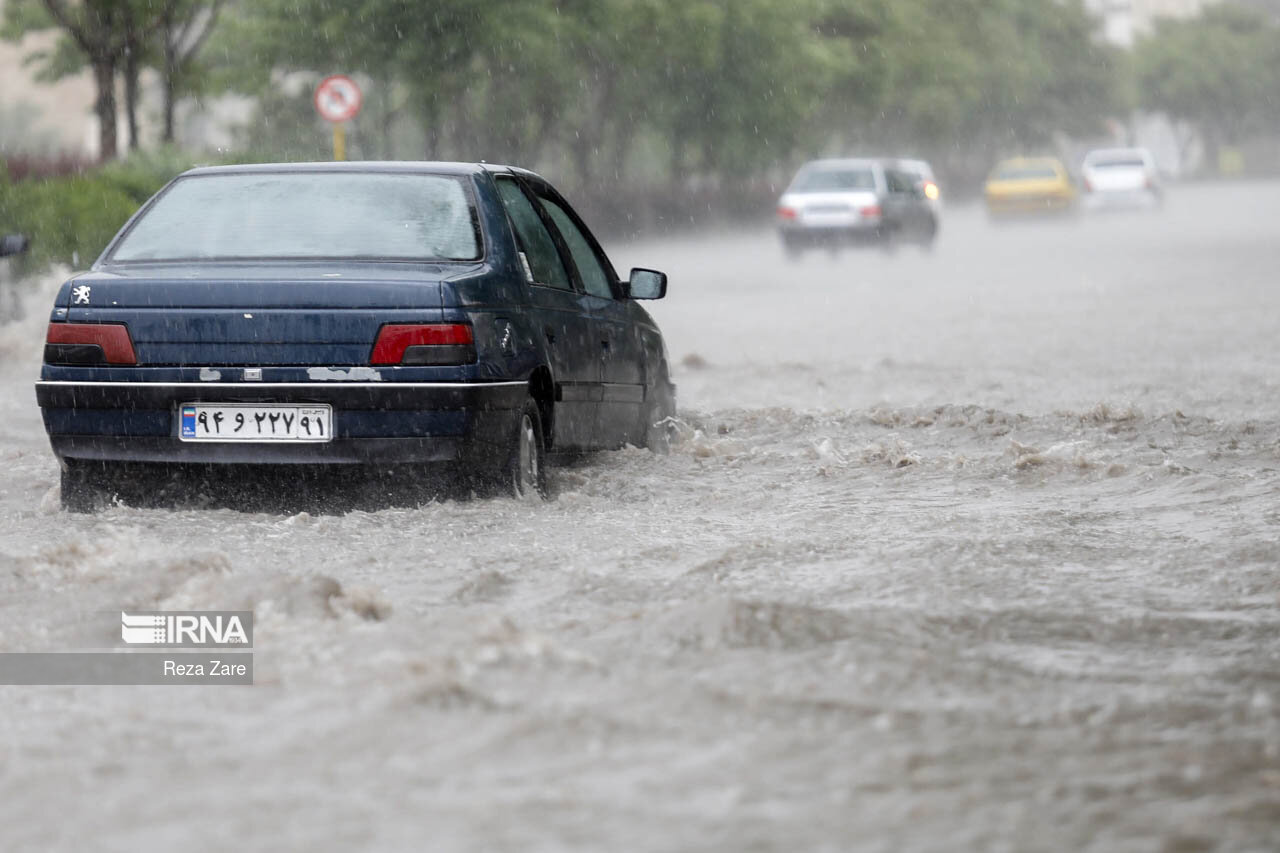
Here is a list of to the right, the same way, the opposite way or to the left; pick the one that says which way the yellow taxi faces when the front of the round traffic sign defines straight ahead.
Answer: the opposite way

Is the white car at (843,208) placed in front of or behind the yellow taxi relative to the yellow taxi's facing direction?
behind

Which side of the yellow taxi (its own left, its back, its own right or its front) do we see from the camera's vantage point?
back

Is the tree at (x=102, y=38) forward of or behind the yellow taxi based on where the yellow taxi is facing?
behind

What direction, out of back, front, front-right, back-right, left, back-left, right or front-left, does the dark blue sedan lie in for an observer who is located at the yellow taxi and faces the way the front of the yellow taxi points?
back

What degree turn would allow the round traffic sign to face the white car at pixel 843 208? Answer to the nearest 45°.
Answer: approximately 135° to its left

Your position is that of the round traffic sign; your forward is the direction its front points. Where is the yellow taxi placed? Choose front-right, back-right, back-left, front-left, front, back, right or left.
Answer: back-left

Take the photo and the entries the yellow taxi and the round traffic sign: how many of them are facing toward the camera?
1

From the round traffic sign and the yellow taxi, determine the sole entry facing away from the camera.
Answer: the yellow taxi
